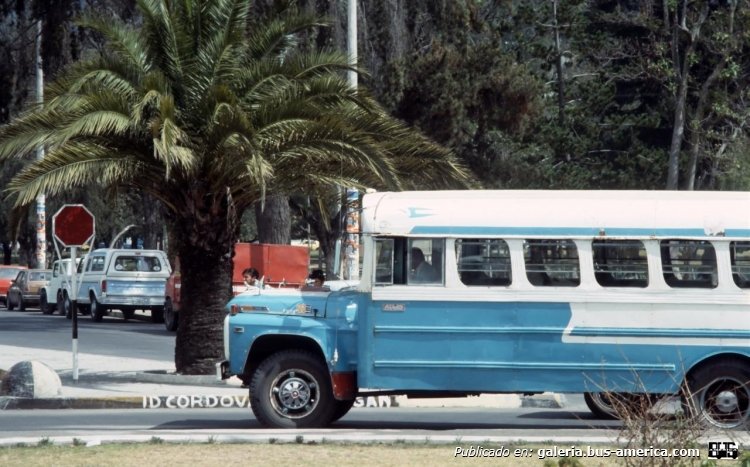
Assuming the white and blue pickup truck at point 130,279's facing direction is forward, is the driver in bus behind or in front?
behind

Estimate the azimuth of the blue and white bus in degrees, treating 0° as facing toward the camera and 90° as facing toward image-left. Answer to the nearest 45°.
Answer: approximately 90°

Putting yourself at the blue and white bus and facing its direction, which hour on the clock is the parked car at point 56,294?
The parked car is roughly at 2 o'clock from the blue and white bus.

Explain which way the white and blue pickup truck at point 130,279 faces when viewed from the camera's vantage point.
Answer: facing away from the viewer and to the left of the viewer

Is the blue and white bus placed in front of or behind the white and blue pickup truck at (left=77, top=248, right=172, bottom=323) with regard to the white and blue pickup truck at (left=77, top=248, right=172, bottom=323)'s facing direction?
behind

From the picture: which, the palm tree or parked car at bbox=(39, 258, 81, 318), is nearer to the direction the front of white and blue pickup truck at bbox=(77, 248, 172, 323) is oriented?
the parked car

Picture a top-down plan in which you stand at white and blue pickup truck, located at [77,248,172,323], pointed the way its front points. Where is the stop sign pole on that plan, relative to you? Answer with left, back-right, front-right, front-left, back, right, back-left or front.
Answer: back-left
